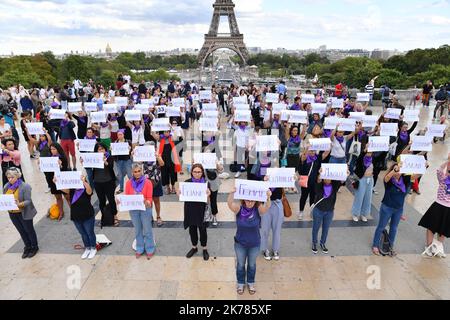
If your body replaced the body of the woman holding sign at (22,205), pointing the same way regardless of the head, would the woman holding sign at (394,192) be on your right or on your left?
on your left

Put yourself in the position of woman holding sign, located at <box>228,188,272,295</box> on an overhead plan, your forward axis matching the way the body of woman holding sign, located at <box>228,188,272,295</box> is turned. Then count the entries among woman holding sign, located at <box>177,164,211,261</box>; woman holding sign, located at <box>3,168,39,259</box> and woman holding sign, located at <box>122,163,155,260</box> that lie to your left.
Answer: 0

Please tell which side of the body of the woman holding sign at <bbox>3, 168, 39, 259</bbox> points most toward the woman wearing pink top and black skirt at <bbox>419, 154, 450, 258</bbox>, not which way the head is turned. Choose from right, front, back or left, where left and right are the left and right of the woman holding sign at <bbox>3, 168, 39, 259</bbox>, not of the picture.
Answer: left

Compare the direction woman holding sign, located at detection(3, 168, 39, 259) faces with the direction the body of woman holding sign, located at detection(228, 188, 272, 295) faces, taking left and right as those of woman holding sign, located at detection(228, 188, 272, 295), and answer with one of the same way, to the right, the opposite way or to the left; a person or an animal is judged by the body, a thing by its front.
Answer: the same way

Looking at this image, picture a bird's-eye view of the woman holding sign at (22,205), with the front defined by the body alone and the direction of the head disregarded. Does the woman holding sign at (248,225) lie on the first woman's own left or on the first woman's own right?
on the first woman's own left

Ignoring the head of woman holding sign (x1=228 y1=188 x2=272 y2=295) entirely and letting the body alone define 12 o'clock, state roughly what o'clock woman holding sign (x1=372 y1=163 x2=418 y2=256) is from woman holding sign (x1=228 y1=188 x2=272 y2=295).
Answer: woman holding sign (x1=372 y1=163 x2=418 y2=256) is roughly at 8 o'clock from woman holding sign (x1=228 y1=188 x2=272 y2=295).

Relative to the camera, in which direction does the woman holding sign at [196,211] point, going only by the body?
toward the camera

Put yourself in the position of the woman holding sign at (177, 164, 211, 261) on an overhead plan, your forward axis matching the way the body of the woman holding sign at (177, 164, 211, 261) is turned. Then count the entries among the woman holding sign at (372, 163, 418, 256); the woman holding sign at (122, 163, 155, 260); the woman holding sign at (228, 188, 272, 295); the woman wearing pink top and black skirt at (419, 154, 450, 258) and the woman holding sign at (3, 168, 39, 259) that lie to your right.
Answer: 2

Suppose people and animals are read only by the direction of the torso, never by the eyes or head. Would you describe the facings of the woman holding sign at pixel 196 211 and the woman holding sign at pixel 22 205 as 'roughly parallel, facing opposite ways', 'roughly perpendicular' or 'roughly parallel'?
roughly parallel

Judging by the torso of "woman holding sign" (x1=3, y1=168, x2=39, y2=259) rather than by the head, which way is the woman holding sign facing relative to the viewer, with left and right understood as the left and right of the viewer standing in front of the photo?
facing the viewer and to the left of the viewer

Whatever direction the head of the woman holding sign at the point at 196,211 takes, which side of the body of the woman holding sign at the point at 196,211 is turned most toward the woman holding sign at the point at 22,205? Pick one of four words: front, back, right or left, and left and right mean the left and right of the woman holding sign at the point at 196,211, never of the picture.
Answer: right

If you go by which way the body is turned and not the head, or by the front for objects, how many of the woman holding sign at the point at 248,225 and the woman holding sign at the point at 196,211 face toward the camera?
2

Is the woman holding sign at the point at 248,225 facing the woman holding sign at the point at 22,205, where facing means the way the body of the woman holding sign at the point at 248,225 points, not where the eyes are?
no

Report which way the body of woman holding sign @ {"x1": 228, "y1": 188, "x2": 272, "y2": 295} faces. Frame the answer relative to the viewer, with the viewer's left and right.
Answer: facing the viewer

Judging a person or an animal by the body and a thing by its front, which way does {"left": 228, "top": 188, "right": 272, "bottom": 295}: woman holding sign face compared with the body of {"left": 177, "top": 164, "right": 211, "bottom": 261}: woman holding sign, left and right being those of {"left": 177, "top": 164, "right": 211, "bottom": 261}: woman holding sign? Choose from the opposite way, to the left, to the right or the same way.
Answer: the same way
